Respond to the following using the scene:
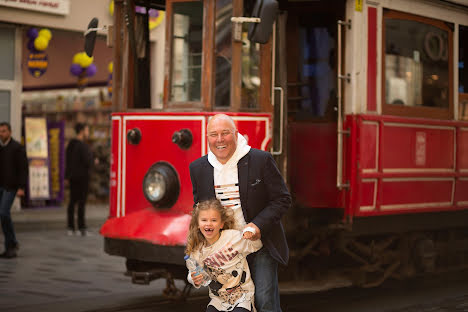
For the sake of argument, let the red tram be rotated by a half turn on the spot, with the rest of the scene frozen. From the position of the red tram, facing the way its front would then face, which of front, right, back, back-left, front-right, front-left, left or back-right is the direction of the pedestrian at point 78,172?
left

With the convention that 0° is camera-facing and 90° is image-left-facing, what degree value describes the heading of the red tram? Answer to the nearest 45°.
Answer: approximately 45°

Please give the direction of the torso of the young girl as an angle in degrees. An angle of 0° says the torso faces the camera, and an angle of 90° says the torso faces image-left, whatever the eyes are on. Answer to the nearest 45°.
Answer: approximately 0°

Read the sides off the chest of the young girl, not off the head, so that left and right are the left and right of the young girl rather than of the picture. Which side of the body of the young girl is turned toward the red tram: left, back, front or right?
back

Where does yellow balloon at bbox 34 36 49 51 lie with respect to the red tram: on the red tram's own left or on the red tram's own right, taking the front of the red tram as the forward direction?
on the red tram's own right

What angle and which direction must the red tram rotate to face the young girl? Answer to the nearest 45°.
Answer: approximately 45° to its left

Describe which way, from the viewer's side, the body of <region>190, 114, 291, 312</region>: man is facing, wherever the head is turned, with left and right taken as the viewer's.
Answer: facing the viewer and to the left of the viewer

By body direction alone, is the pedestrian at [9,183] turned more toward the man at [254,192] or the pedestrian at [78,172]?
the man

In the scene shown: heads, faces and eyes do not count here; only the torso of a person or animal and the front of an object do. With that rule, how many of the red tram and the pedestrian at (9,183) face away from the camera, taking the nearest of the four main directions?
0

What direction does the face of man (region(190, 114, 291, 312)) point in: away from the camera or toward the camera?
toward the camera

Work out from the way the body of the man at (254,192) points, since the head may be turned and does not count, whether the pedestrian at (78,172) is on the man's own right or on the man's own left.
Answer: on the man's own right

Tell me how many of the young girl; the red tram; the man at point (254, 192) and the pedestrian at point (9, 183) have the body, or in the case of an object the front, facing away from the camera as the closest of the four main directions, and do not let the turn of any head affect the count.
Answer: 0
